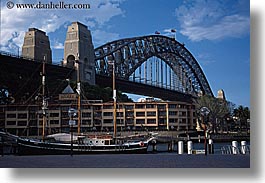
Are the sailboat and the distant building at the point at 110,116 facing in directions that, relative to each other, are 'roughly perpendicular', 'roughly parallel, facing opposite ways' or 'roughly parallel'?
roughly perpendicular

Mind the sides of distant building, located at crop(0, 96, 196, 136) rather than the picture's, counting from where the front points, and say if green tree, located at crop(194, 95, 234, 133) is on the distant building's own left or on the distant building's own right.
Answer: on the distant building's own left

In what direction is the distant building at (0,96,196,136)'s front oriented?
toward the camera
